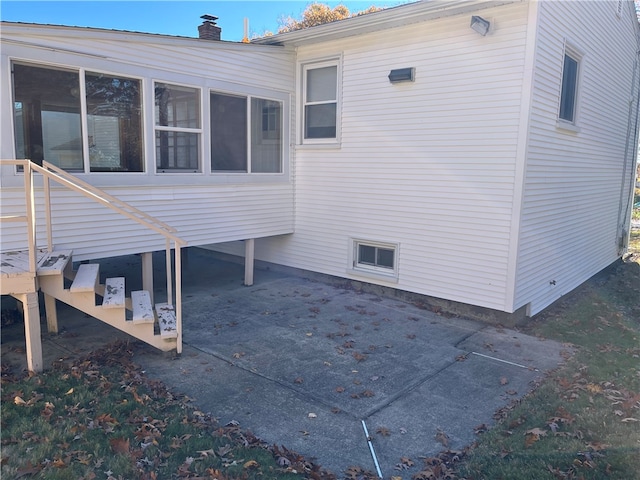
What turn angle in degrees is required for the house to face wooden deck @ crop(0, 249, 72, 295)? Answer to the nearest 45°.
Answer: approximately 180°

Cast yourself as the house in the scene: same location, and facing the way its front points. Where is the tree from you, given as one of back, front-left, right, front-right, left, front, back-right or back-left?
front-left

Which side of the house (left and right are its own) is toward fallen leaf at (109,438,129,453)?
back
